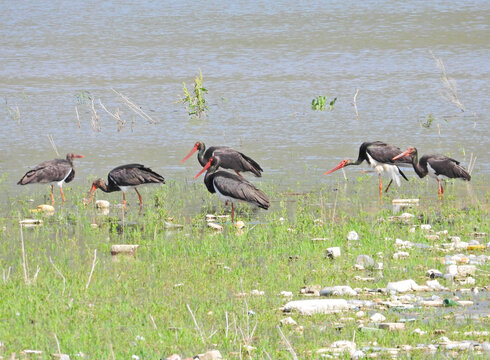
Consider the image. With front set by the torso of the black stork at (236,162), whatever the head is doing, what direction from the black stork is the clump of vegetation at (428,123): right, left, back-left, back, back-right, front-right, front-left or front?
back-right

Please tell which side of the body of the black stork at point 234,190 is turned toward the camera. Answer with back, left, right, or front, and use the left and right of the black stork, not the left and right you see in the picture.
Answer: left

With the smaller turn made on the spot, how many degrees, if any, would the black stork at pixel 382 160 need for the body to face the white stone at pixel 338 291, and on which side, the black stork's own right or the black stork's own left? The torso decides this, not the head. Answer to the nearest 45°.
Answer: approximately 90° to the black stork's own left

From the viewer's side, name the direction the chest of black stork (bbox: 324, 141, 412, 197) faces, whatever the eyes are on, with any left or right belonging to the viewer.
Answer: facing to the left of the viewer

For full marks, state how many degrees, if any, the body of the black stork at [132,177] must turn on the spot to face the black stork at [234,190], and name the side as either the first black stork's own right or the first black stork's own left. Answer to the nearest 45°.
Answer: approximately 135° to the first black stork's own left

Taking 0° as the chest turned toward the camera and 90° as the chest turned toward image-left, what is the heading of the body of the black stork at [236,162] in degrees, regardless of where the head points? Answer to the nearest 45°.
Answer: approximately 90°

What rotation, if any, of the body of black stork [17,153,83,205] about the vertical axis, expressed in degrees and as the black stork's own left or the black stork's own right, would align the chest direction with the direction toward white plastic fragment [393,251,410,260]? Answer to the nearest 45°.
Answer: approximately 45° to the black stork's own right

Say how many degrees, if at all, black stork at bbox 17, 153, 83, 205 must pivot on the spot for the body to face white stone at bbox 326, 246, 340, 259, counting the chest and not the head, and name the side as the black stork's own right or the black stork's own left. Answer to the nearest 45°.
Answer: approximately 45° to the black stork's own right

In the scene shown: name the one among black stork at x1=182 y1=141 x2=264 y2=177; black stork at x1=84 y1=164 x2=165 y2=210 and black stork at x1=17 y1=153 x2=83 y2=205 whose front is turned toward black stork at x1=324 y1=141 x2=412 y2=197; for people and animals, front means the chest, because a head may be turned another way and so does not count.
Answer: black stork at x1=17 y1=153 x2=83 y2=205

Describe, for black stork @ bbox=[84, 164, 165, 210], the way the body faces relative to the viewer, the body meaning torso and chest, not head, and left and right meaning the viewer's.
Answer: facing to the left of the viewer

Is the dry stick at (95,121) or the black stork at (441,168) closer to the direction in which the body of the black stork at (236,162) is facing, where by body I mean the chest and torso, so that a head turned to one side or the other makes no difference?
the dry stick

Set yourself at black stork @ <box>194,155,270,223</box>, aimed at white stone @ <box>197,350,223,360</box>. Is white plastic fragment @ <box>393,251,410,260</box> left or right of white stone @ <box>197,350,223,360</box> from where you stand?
left

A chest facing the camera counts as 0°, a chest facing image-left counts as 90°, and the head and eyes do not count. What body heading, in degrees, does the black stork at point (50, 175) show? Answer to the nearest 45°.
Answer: approximately 270°

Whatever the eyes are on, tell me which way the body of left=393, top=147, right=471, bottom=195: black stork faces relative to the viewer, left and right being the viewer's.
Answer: facing to the left of the viewer
